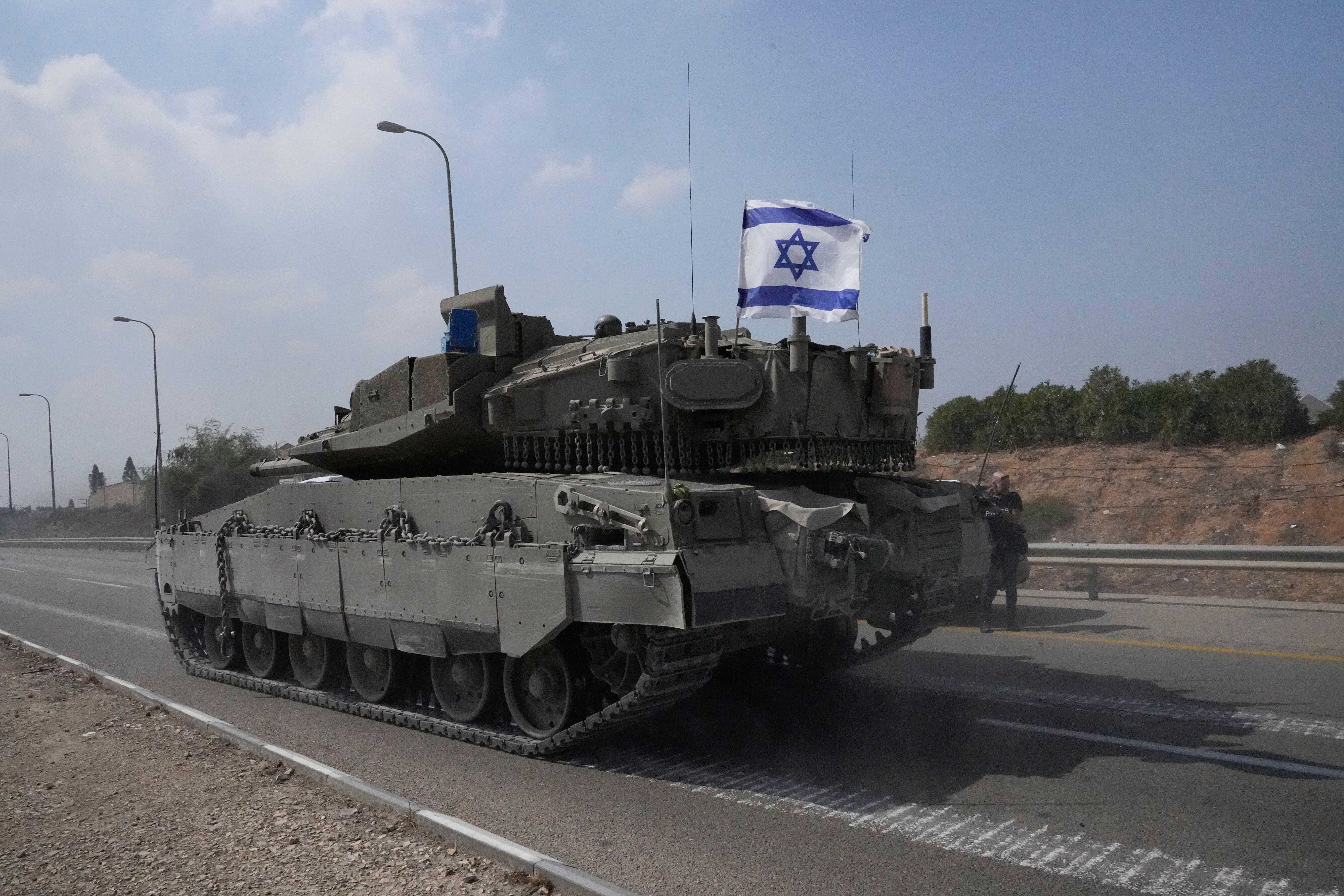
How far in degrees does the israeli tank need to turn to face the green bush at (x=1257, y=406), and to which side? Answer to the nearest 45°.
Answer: approximately 90° to its right

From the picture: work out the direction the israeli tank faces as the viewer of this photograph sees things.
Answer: facing away from the viewer and to the left of the viewer

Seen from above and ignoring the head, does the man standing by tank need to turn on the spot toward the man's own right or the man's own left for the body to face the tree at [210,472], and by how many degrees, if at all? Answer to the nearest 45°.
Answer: approximately 90° to the man's own right

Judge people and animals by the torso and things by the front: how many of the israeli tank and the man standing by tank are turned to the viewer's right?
0

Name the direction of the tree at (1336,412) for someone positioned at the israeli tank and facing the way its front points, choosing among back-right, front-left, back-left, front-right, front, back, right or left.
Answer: right

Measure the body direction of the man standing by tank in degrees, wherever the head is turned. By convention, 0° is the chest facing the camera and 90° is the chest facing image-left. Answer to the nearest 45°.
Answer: approximately 45°

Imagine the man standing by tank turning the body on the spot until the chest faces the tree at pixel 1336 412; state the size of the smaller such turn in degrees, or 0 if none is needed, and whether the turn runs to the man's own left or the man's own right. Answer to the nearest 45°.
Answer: approximately 180°

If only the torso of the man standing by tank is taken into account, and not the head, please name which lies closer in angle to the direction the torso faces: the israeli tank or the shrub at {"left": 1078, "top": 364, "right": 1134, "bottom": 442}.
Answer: the israeli tank

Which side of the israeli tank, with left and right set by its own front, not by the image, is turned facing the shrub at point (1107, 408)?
right

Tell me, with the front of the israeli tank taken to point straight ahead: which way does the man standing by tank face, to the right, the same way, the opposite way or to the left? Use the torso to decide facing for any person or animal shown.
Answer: to the left
